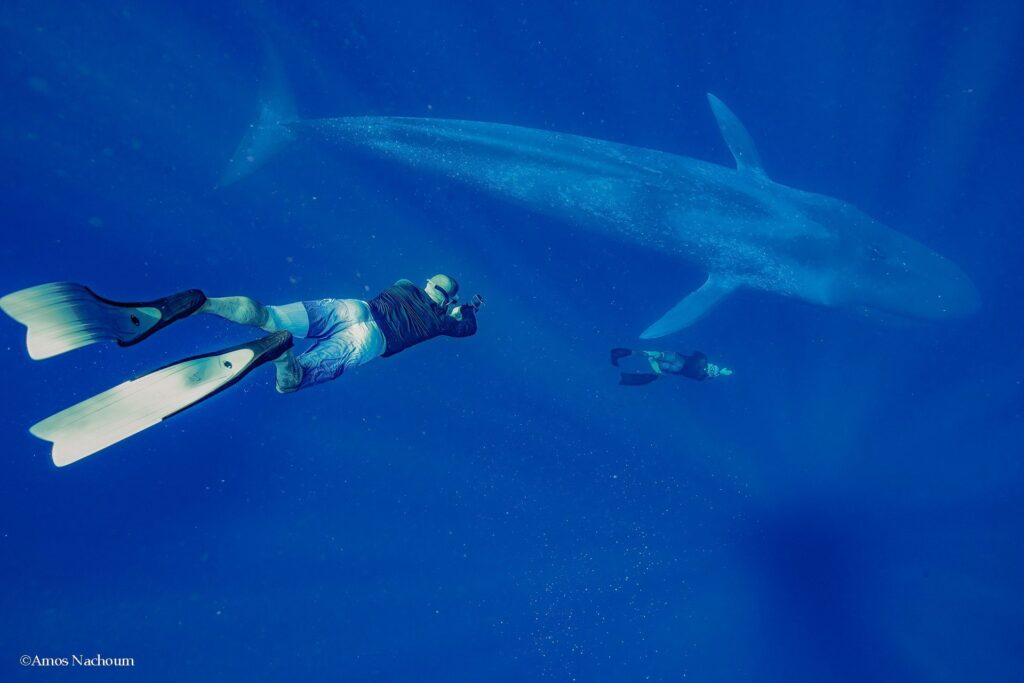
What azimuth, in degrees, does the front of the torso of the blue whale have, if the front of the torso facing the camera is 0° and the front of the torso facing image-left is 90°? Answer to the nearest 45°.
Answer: approximately 270°

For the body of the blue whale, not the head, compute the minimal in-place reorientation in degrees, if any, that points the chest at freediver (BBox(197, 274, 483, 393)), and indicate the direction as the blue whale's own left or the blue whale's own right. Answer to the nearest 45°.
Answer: approximately 135° to the blue whale's own right

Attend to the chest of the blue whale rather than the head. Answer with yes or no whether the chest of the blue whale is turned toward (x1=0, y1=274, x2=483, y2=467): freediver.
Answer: no
